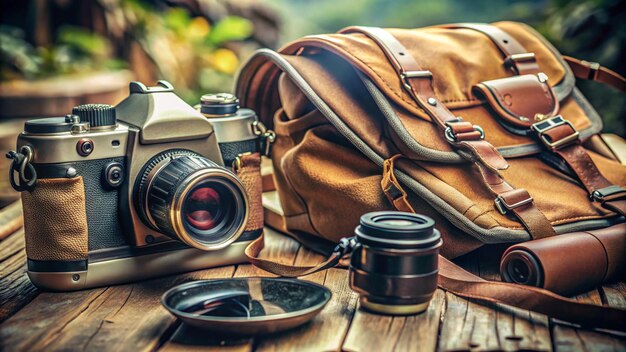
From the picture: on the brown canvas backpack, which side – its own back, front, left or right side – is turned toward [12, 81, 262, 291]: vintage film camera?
right

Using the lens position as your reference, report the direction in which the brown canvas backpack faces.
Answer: facing the viewer and to the right of the viewer

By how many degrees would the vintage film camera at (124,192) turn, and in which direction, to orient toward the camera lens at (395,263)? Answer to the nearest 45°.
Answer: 0° — it already faces it

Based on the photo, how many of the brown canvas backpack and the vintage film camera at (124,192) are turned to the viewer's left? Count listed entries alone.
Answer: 0

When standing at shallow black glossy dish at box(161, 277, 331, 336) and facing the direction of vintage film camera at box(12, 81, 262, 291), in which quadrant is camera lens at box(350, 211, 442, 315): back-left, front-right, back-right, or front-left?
back-right
